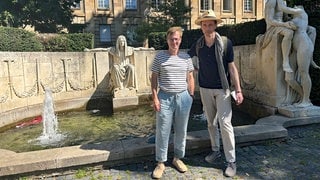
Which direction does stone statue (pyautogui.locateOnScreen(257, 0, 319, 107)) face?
toward the camera

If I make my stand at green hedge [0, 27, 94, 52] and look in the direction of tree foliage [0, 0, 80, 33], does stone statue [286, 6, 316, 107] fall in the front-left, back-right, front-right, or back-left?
back-right

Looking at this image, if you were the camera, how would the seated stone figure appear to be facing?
facing the viewer

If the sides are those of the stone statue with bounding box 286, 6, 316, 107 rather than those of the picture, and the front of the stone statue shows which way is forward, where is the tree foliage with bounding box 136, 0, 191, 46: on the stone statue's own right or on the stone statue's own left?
on the stone statue's own right

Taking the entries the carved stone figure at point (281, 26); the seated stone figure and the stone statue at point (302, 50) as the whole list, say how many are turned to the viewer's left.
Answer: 1

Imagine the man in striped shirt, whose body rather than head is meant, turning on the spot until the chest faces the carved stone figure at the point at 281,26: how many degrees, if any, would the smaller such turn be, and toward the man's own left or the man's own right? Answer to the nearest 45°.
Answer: approximately 135° to the man's own left

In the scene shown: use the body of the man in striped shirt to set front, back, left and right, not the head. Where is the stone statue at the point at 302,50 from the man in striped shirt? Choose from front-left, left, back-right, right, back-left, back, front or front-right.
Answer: back-left
